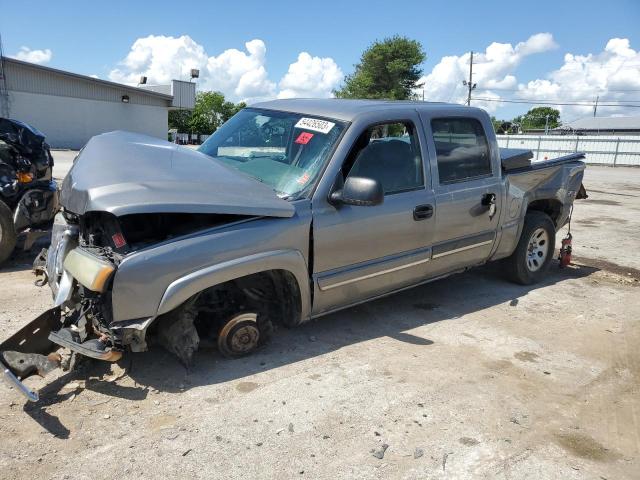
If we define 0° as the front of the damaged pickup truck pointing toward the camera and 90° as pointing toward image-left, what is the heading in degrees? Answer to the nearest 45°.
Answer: approximately 45°

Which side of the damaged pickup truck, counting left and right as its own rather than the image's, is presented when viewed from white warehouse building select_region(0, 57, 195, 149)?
right

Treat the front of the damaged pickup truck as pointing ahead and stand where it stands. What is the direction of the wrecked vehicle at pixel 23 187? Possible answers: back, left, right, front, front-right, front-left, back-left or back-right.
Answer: right
